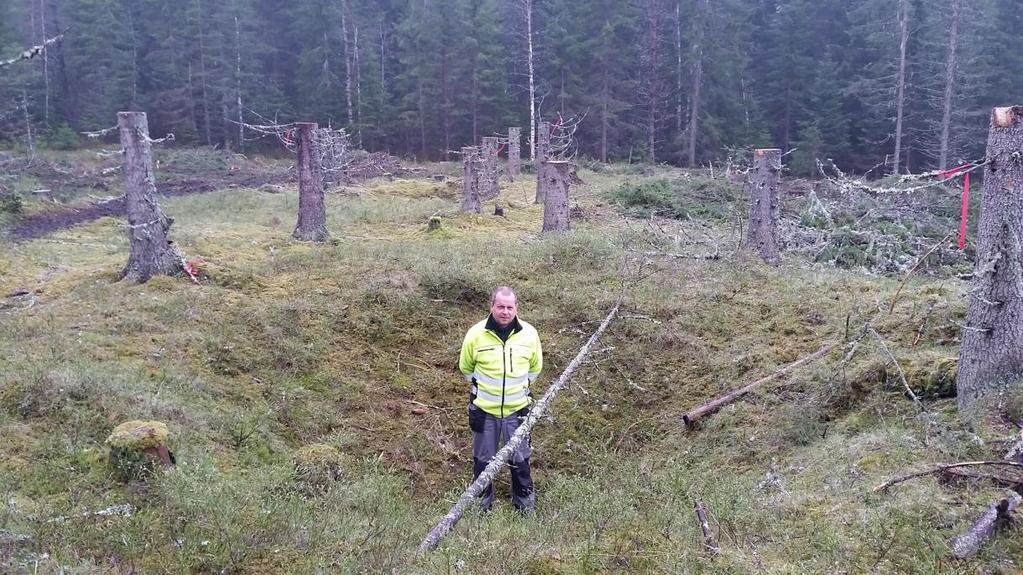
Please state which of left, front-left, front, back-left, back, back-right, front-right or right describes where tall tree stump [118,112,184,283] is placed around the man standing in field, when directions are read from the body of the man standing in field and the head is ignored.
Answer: back-right

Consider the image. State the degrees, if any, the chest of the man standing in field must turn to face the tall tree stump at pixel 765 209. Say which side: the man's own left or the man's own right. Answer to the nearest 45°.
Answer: approximately 135° to the man's own left

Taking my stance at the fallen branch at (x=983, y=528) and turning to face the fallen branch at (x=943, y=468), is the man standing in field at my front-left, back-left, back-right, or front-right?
front-left

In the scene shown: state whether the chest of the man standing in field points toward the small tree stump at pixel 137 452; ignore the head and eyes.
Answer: no

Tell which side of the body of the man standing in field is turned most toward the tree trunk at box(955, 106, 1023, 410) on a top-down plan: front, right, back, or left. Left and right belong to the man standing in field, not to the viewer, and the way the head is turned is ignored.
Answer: left

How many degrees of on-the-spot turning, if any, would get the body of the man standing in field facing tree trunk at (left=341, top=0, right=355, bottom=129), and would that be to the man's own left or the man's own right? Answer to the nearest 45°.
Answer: approximately 180°

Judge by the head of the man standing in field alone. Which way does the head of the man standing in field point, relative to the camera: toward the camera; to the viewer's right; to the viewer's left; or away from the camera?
toward the camera

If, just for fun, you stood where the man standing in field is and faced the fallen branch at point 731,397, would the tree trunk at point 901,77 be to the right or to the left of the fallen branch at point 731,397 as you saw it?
left

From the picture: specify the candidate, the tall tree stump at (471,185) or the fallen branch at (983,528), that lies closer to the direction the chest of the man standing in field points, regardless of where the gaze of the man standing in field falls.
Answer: the fallen branch

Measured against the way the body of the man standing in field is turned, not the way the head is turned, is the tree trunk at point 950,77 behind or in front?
behind

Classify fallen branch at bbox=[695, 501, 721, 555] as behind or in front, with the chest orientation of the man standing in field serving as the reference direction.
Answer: in front

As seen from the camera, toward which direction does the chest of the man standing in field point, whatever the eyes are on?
toward the camera

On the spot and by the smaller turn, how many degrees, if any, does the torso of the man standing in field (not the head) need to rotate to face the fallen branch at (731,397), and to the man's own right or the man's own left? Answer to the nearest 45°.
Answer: approximately 135° to the man's own left

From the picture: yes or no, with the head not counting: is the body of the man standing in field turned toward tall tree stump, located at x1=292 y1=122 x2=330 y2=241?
no

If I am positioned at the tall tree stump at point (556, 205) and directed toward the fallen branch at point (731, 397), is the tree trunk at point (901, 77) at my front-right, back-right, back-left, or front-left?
back-left
